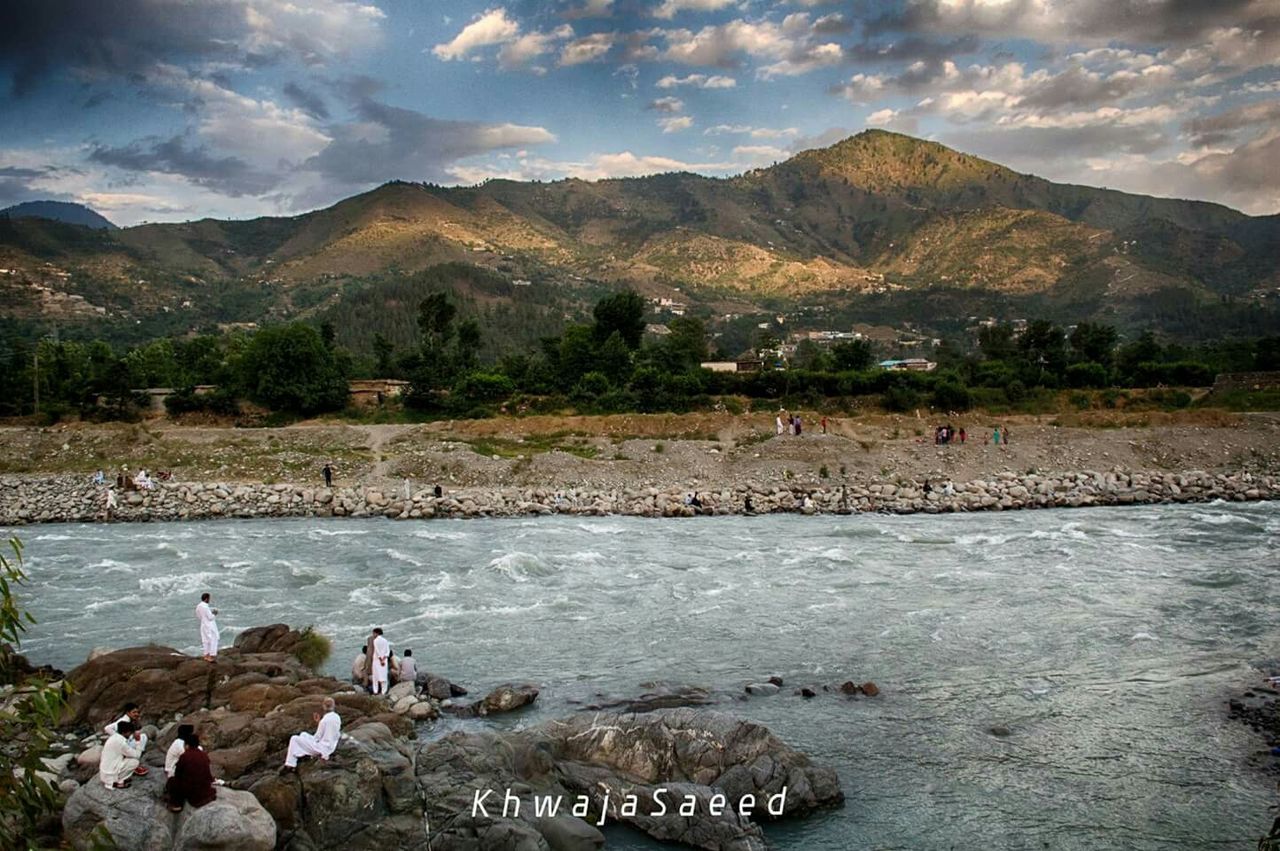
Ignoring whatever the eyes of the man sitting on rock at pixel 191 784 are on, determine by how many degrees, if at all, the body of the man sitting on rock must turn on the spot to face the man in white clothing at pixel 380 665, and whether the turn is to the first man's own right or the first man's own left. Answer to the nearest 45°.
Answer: approximately 90° to the first man's own right

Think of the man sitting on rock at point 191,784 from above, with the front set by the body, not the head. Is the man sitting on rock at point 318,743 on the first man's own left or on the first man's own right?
on the first man's own right

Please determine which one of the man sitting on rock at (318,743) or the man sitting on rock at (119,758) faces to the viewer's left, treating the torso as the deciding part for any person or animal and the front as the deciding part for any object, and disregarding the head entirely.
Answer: the man sitting on rock at (318,743)

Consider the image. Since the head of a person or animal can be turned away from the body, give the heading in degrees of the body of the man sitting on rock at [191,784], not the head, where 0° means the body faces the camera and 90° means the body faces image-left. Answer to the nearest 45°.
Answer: approximately 135°

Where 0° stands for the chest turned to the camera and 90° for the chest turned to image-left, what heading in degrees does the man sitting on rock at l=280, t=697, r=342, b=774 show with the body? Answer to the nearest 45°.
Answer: approximately 90°

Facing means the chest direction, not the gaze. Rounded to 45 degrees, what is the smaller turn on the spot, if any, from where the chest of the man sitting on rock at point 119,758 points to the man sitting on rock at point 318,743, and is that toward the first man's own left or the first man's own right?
0° — they already face them

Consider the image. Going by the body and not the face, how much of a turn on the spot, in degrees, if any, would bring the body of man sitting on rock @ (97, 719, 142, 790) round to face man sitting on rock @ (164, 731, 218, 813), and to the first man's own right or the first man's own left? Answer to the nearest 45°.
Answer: approximately 45° to the first man's own right
